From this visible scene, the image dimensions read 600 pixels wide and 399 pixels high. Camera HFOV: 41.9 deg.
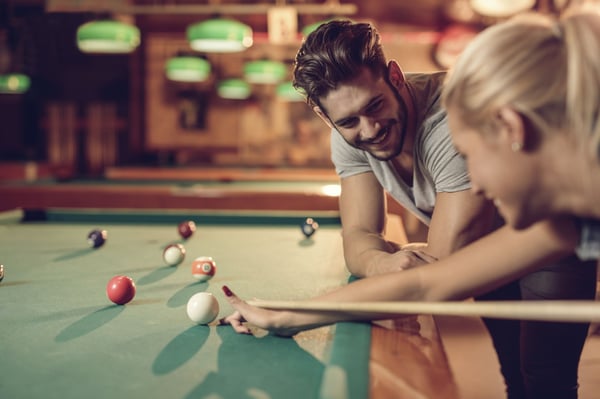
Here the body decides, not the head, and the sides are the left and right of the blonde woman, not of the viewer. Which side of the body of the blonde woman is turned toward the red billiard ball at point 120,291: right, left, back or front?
front

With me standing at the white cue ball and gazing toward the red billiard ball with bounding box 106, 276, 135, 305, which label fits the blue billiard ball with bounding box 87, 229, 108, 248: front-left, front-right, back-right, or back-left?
front-right

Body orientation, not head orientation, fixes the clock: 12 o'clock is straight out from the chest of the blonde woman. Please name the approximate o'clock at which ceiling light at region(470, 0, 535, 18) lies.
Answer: The ceiling light is roughly at 3 o'clock from the blonde woman.

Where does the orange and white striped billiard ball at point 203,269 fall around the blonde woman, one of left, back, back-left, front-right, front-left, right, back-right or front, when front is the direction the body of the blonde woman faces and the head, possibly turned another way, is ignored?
front-right

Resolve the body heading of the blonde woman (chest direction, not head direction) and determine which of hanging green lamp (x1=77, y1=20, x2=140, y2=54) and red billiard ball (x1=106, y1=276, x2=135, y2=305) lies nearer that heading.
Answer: the red billiard ball

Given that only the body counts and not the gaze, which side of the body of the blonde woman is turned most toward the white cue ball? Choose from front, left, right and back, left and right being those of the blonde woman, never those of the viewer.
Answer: front

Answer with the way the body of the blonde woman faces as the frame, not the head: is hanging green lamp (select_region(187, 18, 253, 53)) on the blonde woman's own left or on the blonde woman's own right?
on the blonde woman's own right

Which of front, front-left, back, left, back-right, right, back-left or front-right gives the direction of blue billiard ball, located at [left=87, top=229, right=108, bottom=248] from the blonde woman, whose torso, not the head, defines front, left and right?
front-right

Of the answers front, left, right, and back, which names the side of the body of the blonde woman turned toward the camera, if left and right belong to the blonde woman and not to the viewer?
left

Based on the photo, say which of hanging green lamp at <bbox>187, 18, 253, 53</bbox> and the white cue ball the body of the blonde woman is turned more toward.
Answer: the white cue ball

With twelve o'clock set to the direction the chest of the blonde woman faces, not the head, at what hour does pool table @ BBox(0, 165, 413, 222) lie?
The pool table is roughly at 2 o'clock from the blonde woman.

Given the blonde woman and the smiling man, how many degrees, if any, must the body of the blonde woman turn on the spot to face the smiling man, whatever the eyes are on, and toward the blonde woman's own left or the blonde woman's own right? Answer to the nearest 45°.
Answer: approximately 90° to the blonde woman's own right
